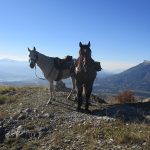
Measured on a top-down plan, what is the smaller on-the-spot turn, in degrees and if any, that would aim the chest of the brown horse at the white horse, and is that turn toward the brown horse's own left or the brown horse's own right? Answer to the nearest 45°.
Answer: approximately 135° to the brown horse's own right

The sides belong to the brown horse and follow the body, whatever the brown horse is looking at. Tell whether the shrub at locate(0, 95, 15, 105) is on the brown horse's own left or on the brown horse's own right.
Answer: on the brown horse's own right

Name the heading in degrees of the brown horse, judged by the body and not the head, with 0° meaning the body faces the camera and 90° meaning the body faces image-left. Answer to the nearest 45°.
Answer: approximately 0°

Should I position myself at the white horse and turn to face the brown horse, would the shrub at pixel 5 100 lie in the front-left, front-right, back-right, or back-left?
back-right
